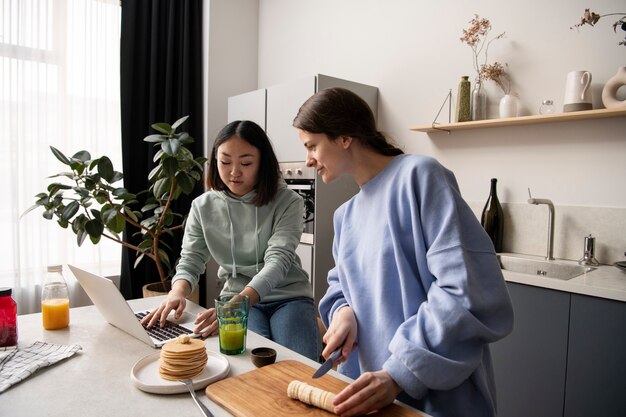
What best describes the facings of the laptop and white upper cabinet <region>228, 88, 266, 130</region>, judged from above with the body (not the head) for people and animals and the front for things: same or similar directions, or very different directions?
very different directions

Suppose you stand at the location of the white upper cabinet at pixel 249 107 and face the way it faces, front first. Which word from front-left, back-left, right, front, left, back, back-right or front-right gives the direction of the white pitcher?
left

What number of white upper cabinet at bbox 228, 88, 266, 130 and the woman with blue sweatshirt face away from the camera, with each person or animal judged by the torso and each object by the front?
0

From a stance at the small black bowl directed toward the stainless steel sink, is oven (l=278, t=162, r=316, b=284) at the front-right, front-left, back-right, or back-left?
front-left

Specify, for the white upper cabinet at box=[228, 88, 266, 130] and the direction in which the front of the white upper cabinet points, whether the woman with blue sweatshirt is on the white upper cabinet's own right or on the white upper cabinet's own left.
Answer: on the white upper cabinet's own left

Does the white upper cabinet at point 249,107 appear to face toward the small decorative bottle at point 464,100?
no

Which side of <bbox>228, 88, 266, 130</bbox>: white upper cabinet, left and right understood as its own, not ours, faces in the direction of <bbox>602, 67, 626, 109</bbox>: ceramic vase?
left

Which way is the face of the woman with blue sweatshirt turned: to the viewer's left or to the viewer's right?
to the viewer's left

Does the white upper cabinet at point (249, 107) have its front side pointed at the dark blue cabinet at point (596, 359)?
no

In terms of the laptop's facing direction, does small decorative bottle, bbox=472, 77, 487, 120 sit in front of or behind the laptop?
in front

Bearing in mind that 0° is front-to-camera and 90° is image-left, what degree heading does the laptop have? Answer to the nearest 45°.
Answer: approximately 225°

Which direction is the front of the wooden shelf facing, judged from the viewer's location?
facing the viewer and to the left of the viewer

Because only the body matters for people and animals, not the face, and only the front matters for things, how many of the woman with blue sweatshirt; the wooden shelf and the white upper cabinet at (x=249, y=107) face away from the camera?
0

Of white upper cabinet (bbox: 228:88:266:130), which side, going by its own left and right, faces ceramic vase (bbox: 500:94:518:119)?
left

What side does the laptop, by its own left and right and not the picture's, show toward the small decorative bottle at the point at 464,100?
front

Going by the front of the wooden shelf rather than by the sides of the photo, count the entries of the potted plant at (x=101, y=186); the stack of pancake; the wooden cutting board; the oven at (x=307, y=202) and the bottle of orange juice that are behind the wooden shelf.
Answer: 0
